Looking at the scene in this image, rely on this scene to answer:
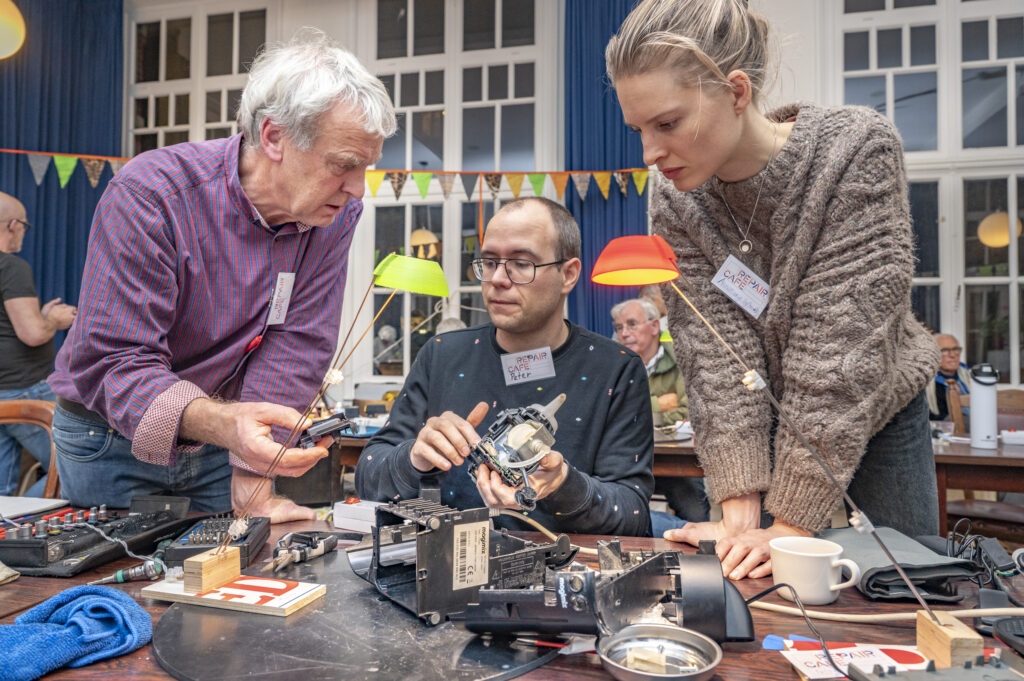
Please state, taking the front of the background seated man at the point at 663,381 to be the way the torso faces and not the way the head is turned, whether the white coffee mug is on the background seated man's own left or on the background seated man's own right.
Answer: on the background seated man's own left

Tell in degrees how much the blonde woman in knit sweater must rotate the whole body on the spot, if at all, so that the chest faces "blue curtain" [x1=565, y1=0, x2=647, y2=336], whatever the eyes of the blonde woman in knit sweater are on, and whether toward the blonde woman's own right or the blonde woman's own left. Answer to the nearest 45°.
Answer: approximately 135° to the blonde woman's own right

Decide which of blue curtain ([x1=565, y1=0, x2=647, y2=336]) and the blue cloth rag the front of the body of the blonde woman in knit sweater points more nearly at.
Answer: the blue cloth rag

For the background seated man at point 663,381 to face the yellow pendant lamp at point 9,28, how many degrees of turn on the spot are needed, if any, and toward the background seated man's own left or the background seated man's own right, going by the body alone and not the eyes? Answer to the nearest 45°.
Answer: approximately 45° to the background seated man's own right

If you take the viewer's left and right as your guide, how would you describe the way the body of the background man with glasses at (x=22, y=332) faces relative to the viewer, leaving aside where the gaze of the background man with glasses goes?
facing to the right of the viewer

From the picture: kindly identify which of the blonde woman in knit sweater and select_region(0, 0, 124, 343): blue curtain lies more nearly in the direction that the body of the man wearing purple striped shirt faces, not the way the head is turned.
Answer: the blonde woman in knit sweater

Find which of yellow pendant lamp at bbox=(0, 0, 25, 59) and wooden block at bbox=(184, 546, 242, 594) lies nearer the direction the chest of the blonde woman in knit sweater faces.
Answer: the wooden block

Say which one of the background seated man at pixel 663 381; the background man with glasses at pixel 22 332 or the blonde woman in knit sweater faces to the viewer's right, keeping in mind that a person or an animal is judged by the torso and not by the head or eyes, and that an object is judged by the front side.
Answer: the background man with glasses

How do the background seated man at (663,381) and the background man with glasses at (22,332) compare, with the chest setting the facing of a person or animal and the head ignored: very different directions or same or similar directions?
very different directions

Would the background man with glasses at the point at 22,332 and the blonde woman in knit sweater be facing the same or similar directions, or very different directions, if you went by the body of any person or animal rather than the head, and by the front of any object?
very different directions

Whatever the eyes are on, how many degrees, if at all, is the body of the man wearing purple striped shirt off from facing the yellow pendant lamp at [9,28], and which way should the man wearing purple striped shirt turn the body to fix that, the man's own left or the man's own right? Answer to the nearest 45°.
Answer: approximately 135° to the man's own left
